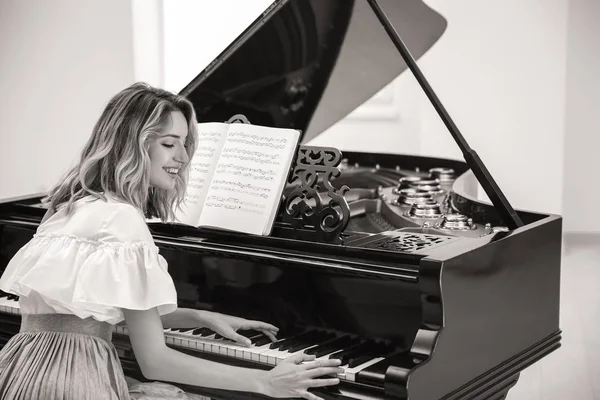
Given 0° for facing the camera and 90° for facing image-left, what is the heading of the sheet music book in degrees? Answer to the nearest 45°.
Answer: approximately 45°

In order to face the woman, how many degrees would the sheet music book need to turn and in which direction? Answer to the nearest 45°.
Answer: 0° — it already faces them

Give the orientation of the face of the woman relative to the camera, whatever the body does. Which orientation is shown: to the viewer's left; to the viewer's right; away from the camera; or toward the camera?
to the viewer's right

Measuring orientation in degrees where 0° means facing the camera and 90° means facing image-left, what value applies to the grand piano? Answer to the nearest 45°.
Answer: approximately 45°
